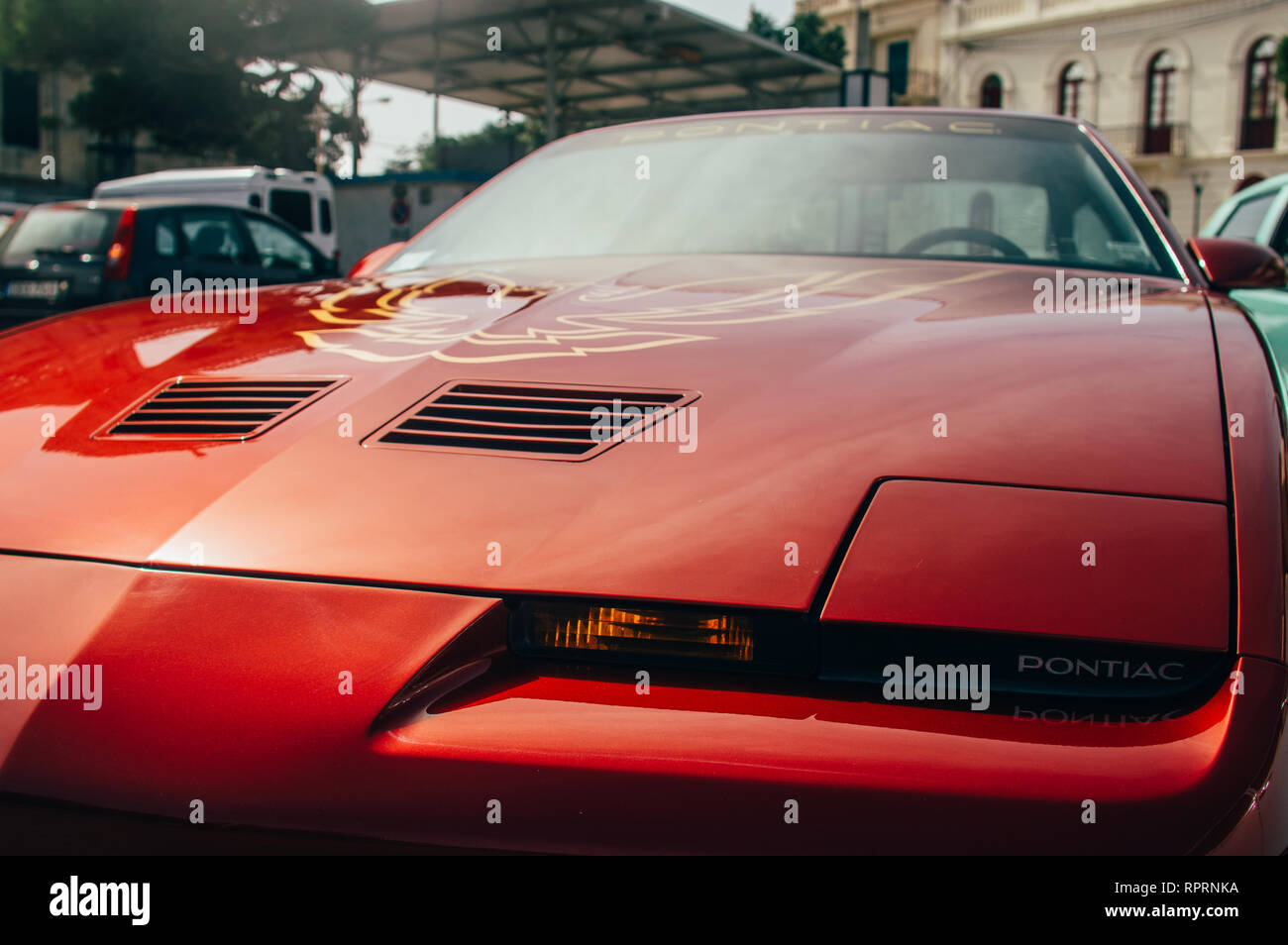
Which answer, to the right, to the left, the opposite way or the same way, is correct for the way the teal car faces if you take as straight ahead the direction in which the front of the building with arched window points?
the same way

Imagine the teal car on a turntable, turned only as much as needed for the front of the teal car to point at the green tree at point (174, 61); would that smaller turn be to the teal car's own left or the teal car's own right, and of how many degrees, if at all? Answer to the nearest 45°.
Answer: approximately 90° to the teal car's own right

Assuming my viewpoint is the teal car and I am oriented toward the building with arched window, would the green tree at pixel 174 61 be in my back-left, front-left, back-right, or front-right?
front-left

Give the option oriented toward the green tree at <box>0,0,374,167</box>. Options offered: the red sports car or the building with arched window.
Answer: the building with arched window

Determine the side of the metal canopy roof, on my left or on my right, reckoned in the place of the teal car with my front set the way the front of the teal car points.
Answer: on my right

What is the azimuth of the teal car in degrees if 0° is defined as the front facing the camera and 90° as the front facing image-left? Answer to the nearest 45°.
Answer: approximately 45°

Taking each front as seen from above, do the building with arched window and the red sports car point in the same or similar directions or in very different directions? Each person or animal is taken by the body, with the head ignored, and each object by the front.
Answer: same or similar directions

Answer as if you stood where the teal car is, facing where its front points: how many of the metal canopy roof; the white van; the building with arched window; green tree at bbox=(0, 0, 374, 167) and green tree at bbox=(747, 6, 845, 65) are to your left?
0

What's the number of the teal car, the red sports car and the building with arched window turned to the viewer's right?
0

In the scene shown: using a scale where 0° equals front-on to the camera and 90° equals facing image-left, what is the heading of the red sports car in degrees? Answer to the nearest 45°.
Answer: approximately 45°

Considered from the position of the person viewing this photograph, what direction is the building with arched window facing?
facing the viewer and to the left of the viewer

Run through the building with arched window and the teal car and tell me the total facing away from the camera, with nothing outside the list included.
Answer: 0

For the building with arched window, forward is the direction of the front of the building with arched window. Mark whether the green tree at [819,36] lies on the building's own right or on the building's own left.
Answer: on the building's own right

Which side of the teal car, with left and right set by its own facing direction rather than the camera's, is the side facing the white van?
right

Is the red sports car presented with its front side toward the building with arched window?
no
